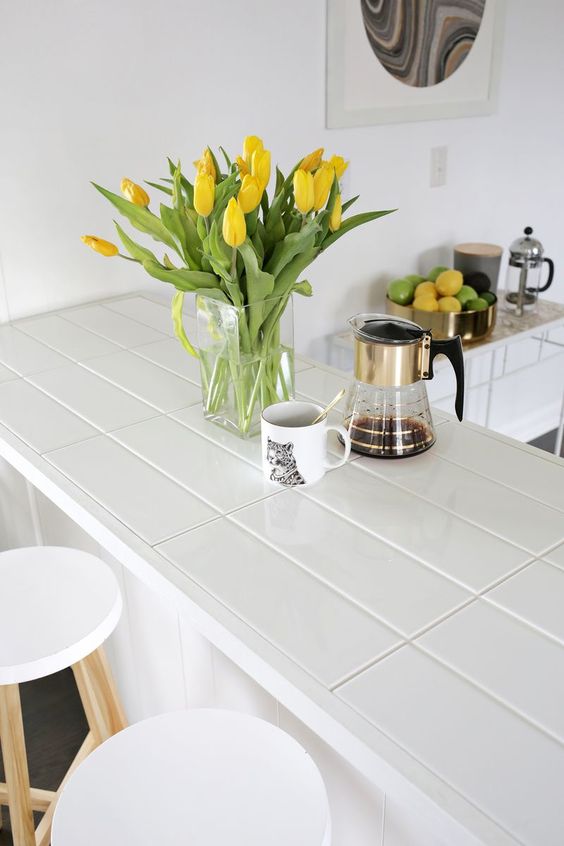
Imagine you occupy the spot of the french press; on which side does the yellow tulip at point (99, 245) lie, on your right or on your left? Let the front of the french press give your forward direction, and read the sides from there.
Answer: on your left

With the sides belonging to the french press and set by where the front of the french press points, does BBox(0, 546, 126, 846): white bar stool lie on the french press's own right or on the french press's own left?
on the french press's own left

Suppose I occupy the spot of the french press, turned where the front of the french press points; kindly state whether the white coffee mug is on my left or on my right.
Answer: on my left

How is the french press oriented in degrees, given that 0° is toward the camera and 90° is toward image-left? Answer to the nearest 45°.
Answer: approximately 90°

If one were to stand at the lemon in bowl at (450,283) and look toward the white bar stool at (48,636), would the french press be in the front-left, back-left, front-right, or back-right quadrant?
back-left

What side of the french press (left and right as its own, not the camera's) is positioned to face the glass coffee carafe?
left
